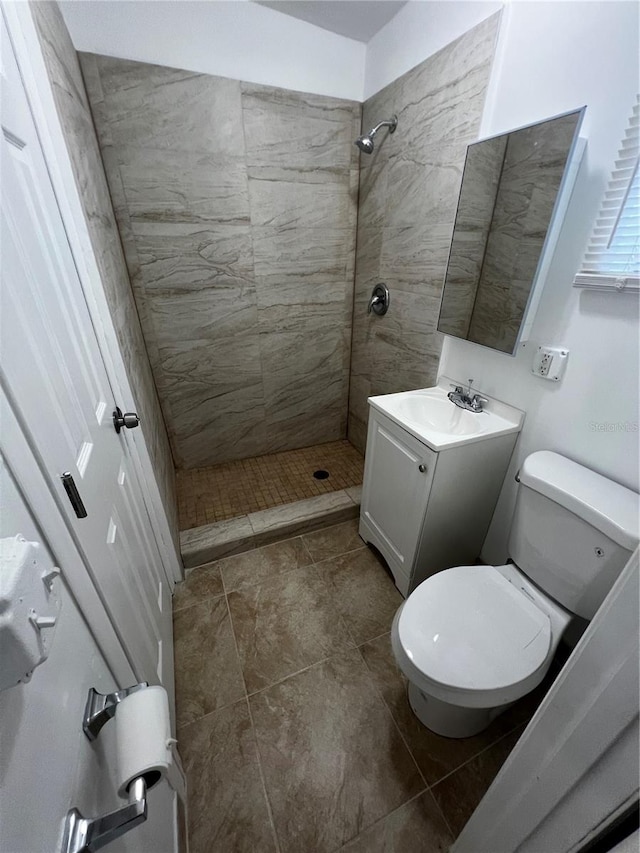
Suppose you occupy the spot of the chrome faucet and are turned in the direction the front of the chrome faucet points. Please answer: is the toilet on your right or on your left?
on your left

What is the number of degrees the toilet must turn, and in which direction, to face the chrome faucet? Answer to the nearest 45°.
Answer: approximately 90° to its right

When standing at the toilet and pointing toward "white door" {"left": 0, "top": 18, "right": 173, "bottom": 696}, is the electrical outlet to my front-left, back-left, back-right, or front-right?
back-right

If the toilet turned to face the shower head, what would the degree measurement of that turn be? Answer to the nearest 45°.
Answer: approximately 90° to its right

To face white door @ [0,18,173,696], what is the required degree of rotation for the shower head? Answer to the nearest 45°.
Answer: approximately 45° to its left

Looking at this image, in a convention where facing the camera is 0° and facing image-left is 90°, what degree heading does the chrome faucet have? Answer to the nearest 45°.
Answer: approximately 45°

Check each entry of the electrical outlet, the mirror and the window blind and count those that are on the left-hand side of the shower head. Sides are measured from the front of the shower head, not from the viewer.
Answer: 3

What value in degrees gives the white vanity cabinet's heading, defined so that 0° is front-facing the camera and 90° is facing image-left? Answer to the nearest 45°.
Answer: approximately 45°
